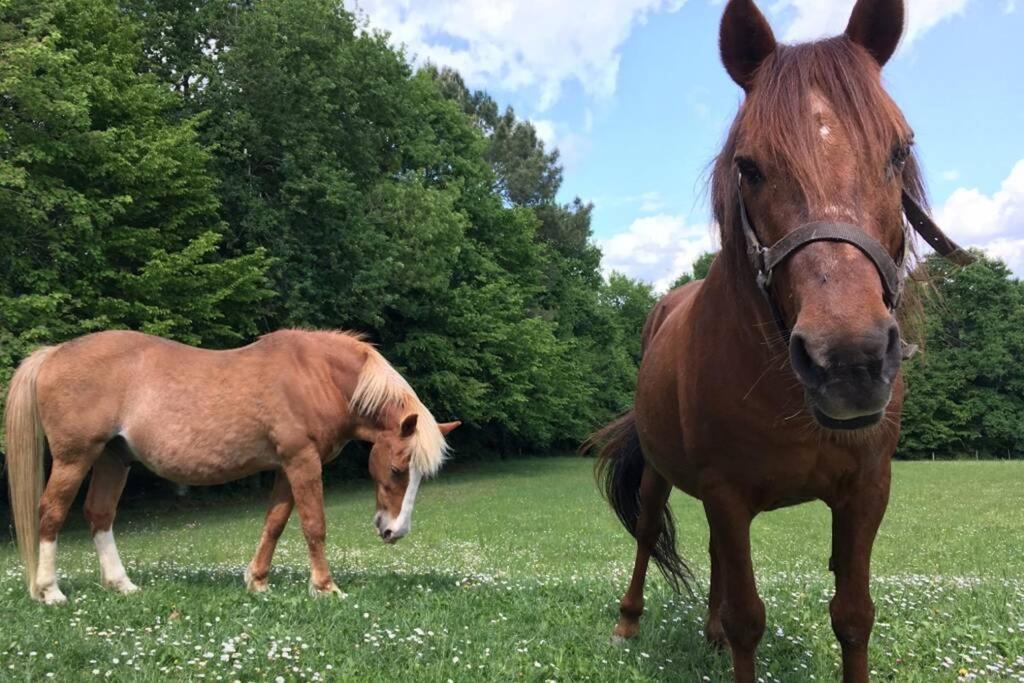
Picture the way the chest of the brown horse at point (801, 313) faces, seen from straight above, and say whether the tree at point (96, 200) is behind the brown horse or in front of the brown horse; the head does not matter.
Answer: behind

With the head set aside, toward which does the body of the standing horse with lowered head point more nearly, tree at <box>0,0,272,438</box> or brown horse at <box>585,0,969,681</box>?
the brown horse

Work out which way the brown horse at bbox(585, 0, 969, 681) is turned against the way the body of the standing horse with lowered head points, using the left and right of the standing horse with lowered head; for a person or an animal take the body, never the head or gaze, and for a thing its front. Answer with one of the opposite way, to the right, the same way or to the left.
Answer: to the right

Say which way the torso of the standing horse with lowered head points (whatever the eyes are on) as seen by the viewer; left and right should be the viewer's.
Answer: facing to the right of the viewer

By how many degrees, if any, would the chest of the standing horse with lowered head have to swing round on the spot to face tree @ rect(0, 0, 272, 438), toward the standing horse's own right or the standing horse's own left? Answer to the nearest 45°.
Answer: approximately 90° to the standing horse's own left
